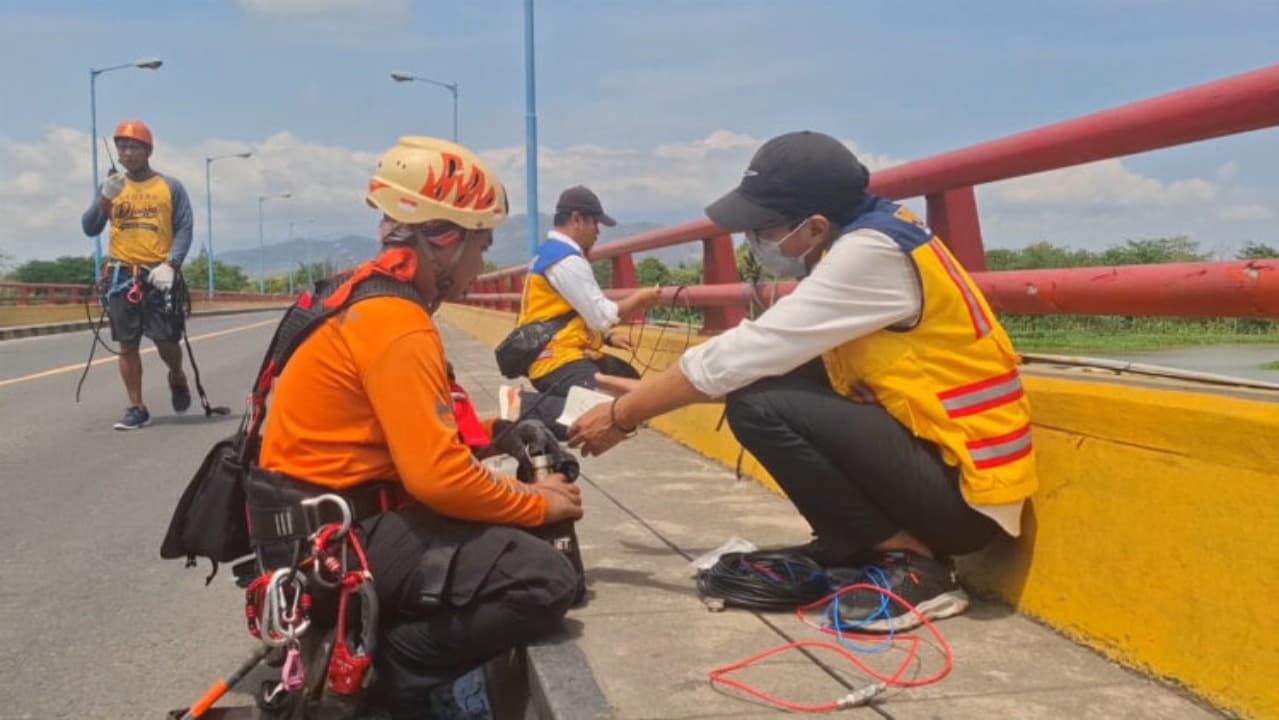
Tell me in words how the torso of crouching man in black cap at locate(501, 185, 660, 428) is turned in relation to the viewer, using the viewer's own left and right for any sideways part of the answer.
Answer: facing to the right of the viewer

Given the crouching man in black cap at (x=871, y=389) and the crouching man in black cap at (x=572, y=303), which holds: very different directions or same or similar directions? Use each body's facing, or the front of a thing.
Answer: very different directions

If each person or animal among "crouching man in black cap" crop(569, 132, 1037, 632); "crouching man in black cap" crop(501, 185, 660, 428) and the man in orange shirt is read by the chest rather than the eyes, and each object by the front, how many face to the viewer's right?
2

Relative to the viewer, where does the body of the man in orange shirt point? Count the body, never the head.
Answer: to the viewer's right

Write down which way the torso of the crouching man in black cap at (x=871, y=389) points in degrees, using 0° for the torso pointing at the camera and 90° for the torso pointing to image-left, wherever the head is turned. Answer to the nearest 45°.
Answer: approximately 90°

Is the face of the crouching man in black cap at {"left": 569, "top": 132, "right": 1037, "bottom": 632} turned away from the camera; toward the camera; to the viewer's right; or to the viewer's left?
to the viewer's left

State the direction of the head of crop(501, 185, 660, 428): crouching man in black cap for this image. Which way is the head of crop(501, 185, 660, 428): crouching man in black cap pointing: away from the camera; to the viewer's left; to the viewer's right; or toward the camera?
to the viewer's right

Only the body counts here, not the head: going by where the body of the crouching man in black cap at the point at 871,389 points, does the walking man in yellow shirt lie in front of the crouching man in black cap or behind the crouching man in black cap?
in front
